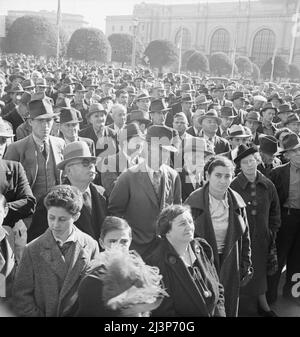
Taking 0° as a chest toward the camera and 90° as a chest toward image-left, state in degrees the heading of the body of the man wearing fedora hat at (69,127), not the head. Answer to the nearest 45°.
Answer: approximately 315°

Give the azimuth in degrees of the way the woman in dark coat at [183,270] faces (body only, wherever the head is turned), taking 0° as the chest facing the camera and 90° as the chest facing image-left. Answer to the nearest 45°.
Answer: approximately 315°

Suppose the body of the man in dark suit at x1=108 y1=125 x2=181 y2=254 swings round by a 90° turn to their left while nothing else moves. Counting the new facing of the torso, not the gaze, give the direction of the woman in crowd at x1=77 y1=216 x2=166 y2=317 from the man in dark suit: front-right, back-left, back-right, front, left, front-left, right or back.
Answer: back-right

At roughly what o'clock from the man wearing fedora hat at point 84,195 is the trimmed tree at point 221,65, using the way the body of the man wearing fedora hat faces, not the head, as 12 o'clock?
The trimmed tree is roughly at 8 o'clock from the man wearing fedora hat.

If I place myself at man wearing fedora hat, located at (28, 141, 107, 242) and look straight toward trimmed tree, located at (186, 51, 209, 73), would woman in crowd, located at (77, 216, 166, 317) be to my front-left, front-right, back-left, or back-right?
back-right

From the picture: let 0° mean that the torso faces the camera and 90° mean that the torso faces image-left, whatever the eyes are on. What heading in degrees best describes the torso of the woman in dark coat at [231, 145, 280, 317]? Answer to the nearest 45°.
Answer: approximately 0°

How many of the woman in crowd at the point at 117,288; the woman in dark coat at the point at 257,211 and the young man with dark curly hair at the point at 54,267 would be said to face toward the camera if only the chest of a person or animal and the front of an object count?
3
